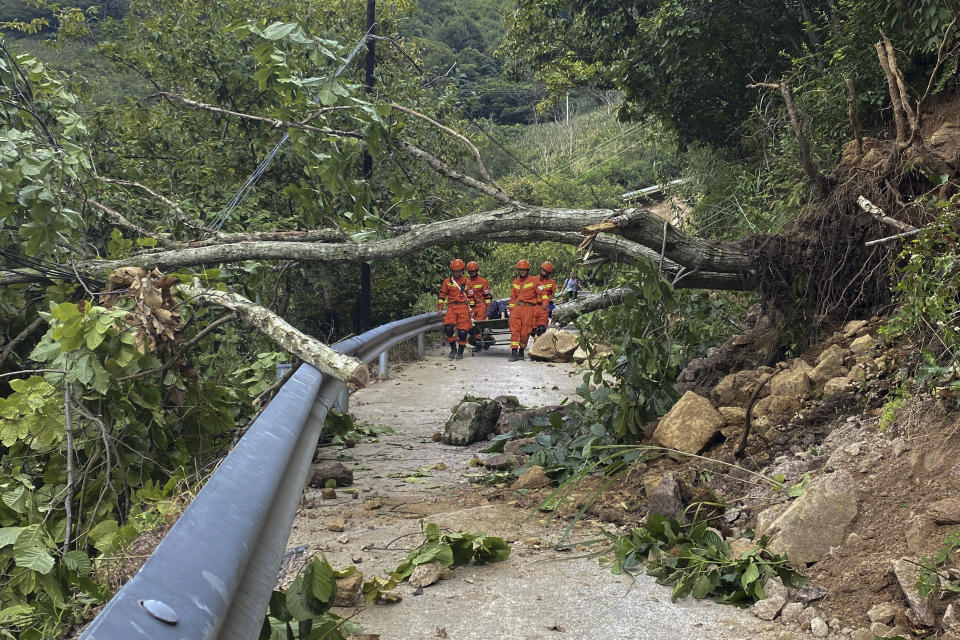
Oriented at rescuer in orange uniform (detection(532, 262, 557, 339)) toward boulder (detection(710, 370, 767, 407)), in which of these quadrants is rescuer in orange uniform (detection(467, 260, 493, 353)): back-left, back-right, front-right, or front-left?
back-right

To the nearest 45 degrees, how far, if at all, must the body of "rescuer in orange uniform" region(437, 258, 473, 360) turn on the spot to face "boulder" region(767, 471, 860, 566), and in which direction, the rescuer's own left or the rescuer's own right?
0° — they already face it

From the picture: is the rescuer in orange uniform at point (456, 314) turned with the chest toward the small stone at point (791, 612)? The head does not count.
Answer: yes

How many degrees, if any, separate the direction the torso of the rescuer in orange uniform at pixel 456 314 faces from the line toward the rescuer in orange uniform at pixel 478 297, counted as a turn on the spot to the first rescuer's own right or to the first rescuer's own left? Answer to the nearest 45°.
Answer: approximately 180°

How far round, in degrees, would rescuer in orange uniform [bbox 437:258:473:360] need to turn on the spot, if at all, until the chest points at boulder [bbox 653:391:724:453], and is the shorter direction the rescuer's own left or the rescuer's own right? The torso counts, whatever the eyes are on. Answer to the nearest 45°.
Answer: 0° — they already face it

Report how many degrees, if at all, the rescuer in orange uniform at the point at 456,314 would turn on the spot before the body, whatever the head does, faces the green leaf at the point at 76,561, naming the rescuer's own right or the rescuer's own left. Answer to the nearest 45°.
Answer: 0° — they already face it

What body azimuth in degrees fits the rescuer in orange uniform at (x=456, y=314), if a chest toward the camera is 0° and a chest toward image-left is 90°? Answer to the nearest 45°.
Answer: approximately 0°
